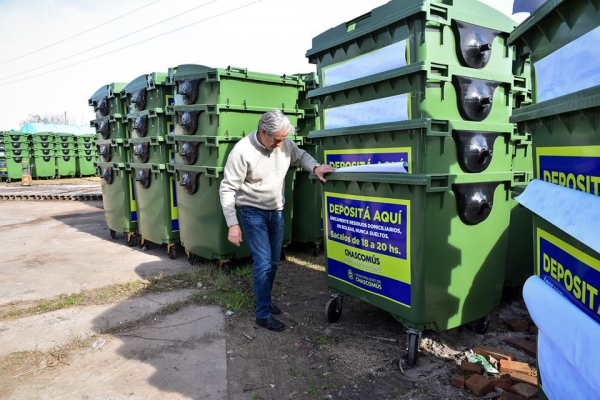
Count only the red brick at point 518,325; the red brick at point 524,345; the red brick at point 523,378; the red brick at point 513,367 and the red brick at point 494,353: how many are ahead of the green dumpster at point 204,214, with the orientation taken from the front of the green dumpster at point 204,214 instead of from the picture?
5

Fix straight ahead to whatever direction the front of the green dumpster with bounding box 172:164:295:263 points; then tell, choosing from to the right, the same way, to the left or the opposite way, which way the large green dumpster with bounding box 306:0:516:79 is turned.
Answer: to the right

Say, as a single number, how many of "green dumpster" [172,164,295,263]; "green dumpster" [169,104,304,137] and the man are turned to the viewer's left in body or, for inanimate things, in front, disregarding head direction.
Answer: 0

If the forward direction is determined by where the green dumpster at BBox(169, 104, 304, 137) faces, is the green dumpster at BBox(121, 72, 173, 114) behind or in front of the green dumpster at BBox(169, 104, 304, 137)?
behind

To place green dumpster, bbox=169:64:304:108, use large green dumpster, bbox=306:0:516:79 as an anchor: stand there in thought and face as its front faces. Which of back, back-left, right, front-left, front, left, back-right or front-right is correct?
right

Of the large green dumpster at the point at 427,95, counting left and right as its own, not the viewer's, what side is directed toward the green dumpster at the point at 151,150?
right

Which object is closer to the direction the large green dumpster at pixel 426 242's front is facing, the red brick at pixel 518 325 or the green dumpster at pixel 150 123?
the green dumpster

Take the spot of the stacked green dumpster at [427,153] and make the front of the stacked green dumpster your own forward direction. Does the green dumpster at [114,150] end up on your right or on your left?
on your right

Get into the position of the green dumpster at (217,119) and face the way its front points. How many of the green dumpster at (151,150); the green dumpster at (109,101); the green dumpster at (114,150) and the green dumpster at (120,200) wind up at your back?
4

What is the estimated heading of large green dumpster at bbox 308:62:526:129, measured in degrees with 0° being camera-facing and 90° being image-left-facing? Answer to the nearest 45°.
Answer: approximately 45°

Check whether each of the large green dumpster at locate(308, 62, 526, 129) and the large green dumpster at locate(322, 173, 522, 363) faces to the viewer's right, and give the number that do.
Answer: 0

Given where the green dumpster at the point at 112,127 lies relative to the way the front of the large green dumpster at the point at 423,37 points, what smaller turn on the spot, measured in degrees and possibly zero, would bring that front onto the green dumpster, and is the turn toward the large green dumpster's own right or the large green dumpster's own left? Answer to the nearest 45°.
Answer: approximately 90° to the large green dumpster's own right

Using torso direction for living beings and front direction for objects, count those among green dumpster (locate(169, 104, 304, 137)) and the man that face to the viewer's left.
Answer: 0

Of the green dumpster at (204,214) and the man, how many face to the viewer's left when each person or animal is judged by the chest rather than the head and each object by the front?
0

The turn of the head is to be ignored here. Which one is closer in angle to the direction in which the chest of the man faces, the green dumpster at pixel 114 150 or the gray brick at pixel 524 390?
the gray brick

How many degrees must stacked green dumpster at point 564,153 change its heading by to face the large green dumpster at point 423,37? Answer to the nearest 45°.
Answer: approximately 90° to its right
